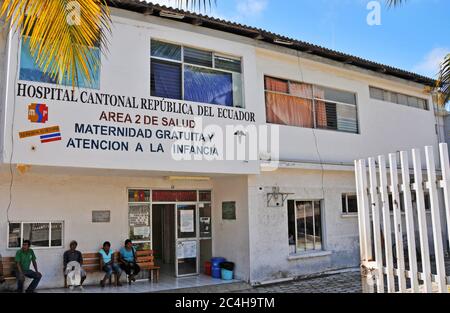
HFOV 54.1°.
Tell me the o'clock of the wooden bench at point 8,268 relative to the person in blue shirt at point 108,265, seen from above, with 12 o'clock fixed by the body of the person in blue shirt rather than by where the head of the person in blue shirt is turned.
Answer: The wooden bench is roughly at 4 o'clock from the person in blue shirt.

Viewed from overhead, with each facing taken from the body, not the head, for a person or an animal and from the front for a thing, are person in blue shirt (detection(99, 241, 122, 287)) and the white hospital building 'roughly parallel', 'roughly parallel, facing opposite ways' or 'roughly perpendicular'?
roughly parallel

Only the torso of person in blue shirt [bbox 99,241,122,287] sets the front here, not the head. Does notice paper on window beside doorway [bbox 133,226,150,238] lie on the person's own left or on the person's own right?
on the person's own left

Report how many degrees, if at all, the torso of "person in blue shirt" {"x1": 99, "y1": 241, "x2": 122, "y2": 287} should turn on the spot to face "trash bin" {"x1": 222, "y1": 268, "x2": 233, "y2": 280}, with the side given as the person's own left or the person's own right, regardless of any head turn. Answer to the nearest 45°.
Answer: approximately 45° to the person's own left

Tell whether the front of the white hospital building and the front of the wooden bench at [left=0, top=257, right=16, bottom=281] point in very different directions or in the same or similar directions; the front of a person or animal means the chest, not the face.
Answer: same or similar directions

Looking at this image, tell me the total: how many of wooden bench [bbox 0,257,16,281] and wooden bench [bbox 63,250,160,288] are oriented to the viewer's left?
0

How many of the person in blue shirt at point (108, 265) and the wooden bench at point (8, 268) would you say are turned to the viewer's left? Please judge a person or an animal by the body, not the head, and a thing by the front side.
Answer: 0

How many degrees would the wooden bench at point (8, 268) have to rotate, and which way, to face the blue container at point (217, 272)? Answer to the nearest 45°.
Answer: approximately 45° to its left

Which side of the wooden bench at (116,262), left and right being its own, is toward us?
front

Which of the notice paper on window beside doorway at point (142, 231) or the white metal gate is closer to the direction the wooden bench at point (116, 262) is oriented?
the white metal gate

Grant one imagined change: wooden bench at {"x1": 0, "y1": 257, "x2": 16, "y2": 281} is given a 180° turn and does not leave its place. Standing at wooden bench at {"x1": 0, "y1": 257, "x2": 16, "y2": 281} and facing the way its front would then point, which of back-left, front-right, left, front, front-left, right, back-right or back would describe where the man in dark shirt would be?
back-right

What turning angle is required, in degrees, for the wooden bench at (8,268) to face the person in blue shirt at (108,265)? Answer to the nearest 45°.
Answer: approximately 45° to its left

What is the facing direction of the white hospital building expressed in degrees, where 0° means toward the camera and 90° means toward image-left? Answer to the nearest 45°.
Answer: approximately 315°

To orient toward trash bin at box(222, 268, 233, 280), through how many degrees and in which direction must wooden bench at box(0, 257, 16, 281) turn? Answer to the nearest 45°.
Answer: approximately 45° to its left

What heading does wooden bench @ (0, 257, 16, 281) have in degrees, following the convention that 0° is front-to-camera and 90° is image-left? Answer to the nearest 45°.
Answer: approximately 315°

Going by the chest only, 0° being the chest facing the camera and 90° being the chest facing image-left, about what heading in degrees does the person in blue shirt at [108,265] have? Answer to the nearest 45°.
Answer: approximately 315°
